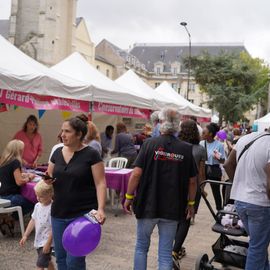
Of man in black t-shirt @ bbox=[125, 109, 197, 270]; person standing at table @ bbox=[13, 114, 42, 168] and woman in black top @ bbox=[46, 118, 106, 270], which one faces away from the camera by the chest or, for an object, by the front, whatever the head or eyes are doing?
the man in black t-shirt

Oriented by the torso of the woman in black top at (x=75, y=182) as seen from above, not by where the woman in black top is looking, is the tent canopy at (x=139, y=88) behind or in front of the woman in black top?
behind

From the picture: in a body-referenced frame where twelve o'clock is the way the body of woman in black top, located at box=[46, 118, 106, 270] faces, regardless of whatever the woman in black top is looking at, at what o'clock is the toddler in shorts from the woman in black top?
The toddler in shorts is roughly at 4 o'clock from the woman in black top.

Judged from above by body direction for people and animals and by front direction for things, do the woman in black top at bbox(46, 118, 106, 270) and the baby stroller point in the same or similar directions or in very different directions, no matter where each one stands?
very different directions

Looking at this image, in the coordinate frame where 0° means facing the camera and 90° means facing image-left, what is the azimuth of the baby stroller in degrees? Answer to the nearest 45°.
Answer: approximately 225°

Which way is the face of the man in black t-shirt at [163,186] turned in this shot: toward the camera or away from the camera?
away from the camera

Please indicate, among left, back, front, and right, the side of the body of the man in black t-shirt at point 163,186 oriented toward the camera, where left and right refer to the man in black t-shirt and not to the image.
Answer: back

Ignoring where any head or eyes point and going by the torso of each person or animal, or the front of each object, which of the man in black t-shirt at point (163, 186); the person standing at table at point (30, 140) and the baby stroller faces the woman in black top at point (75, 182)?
the person standing at table

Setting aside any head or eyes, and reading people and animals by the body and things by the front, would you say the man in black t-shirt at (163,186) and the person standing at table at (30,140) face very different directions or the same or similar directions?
very different directions

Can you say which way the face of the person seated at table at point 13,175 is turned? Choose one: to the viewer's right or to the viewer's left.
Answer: to the viewer's right
